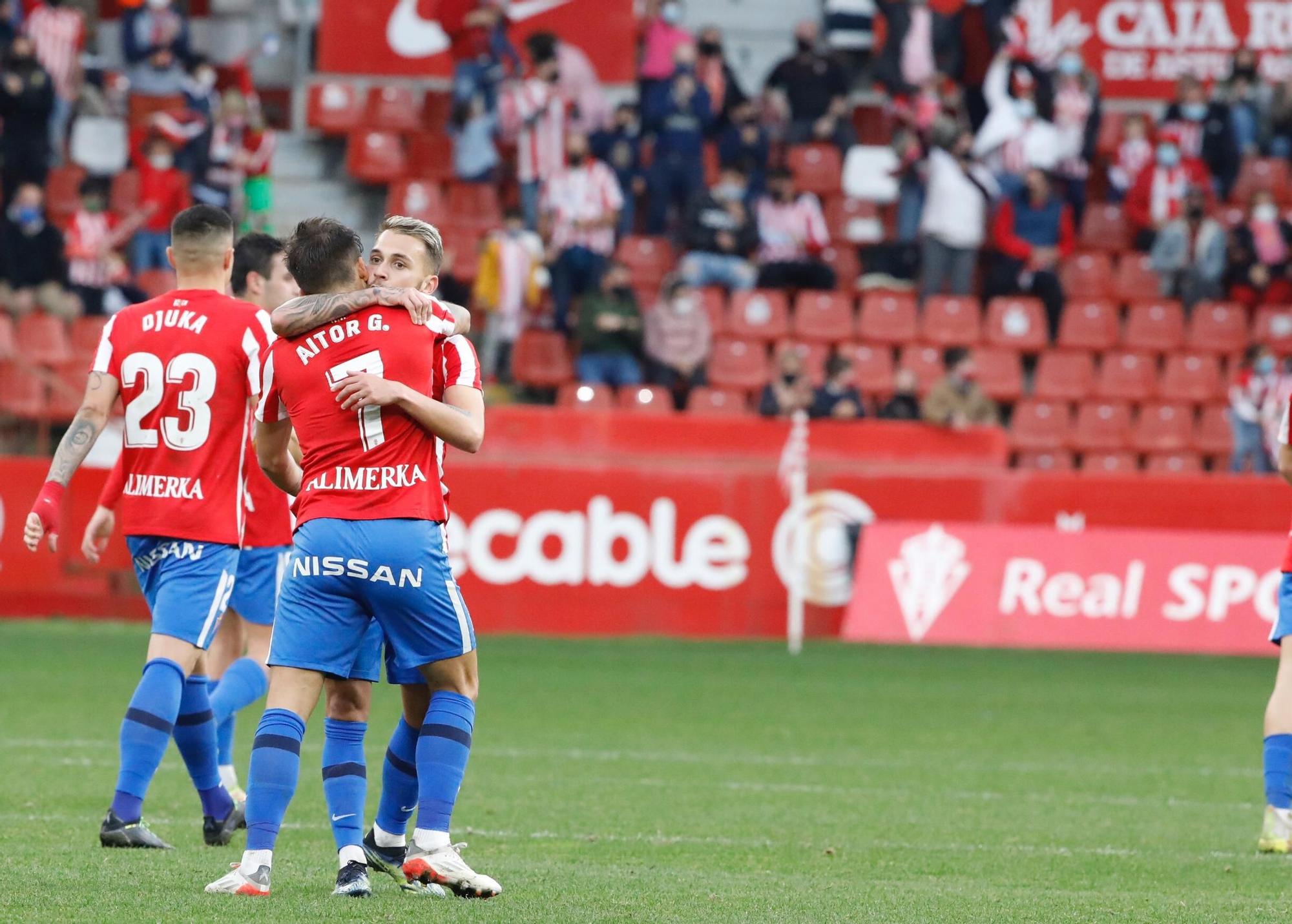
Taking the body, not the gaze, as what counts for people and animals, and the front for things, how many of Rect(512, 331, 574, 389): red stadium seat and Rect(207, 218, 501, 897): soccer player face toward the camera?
1

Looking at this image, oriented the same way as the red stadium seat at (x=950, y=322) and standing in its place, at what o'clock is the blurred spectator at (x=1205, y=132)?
The blurred spectator is roughly at 8 o'clock from the red stadium seat.

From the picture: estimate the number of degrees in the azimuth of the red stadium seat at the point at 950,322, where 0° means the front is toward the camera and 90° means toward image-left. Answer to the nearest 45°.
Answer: approximately 0°

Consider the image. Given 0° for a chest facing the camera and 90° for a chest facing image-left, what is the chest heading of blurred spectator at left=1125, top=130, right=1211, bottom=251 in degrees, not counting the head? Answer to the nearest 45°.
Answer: approximately 0°

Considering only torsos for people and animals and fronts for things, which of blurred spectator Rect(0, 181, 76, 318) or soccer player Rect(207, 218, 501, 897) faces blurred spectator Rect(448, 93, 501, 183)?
the soccer player

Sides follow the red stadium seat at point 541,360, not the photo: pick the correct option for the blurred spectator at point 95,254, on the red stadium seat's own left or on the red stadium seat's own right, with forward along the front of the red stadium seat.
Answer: on the red stadium seat's own right
